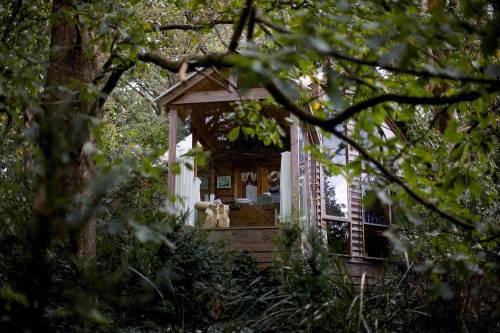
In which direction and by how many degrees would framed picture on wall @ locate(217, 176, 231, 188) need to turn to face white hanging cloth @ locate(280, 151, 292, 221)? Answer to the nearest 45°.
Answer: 0° — it already faces it

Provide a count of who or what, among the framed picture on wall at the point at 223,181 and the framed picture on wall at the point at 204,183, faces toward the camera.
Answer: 2

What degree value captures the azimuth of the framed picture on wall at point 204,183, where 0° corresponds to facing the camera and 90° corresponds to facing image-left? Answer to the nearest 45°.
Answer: approximately 0°
